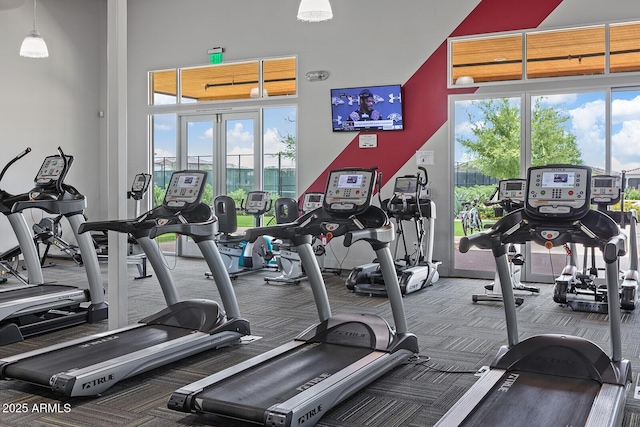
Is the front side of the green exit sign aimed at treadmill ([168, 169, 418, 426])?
yes

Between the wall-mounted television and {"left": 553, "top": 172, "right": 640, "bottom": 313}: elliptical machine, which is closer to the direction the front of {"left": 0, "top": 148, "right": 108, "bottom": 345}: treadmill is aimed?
the wall-mounted television

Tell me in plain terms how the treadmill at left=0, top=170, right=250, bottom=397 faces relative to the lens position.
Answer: facing away from the viewer and to the right of the viewer

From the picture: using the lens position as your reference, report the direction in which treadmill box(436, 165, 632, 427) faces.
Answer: facing away from the viewer

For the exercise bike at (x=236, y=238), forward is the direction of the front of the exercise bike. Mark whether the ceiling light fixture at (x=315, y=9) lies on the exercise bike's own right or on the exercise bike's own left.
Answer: on the exercise bike's own right

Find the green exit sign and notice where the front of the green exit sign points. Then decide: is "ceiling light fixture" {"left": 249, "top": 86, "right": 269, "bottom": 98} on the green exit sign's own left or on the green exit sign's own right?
on the green exit sign's own left

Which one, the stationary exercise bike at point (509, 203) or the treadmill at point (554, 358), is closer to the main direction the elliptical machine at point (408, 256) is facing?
the stationary exercise bike

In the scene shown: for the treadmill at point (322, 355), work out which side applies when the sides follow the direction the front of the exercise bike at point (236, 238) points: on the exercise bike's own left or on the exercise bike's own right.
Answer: on the exercise bike's own right

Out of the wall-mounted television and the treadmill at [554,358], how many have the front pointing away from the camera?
1

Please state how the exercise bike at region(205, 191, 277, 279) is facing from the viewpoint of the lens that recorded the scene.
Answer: facing away from the viewer and to the right of the viewer

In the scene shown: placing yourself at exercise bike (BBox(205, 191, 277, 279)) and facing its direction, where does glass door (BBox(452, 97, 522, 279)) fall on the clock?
The glass door is roughly at 2 o'clock from the exercise bike.

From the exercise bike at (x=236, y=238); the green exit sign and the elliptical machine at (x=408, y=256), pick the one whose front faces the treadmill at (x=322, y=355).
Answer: the green exit sign

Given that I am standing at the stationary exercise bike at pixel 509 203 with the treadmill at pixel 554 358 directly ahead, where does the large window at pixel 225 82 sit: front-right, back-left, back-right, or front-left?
back-right

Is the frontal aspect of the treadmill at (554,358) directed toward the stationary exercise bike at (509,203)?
yes

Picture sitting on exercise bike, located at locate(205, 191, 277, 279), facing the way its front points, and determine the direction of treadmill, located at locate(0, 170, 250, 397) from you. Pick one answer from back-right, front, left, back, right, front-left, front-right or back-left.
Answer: back-right

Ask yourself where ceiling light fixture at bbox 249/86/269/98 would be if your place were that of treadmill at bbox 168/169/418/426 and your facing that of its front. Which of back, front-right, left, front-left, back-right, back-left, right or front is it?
front-left

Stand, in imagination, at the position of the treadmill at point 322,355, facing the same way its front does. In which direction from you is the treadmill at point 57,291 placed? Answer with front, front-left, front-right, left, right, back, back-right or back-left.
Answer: left

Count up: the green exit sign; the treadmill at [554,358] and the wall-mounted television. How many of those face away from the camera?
1
